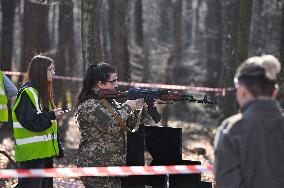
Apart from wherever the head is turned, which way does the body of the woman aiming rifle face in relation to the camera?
to the viewer's right

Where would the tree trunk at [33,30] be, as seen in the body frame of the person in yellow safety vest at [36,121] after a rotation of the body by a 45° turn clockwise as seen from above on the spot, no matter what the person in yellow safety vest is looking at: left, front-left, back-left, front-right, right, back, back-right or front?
back-left

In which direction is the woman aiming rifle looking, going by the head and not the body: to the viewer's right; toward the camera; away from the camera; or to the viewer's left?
to the viewer's right

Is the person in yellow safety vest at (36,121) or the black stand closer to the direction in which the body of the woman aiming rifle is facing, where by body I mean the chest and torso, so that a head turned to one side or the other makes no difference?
the black stand

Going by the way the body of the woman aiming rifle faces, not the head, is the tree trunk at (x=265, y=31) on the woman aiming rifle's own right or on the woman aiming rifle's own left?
on the woman aiming rifle's own left

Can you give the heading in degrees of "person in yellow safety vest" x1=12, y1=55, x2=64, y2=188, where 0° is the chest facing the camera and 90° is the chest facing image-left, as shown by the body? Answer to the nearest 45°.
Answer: approximately 270°

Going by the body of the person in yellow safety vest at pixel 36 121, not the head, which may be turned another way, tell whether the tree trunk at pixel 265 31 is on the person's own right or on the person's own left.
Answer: on the person's own left

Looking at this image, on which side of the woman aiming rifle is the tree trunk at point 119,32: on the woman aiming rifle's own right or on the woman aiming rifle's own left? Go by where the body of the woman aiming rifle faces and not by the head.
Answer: on the woman aiming rifle's own left

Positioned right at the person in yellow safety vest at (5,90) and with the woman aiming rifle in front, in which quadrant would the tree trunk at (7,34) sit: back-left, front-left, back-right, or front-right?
back-left

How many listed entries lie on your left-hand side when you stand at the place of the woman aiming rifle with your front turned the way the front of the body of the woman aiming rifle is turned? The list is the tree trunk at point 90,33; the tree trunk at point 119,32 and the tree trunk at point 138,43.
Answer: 3
